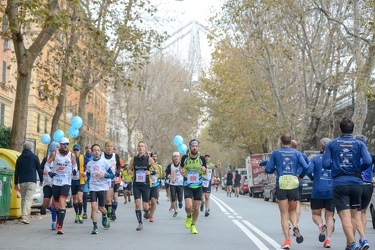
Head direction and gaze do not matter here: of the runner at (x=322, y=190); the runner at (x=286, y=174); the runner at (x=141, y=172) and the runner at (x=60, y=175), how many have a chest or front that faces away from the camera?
2

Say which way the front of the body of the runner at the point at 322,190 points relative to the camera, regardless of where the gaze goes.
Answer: away from the camera

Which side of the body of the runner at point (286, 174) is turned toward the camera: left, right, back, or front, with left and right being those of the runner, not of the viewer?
back

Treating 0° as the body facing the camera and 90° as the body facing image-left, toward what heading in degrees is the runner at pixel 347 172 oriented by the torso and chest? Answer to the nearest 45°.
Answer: approximately 180°

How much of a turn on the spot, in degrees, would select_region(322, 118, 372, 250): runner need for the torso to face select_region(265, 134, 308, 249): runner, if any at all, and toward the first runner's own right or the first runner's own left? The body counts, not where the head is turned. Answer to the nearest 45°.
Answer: approximately 45° to the first runner's own left

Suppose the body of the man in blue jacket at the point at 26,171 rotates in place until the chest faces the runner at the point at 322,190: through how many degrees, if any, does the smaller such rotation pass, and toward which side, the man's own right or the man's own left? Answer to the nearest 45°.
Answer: approximately 135° to the man's own right

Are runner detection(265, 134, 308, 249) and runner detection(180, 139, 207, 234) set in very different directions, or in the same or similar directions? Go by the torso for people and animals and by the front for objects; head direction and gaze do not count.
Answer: very different directions

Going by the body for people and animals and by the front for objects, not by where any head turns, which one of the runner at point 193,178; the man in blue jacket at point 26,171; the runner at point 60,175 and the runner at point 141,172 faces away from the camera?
the man in blue jacket

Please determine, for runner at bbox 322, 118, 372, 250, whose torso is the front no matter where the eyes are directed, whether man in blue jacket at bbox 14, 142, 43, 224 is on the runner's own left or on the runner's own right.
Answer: on the runner's own left

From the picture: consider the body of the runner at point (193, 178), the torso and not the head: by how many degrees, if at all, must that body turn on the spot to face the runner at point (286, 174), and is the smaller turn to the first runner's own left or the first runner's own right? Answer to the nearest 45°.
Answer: approximately 45° to the first runner's own left
